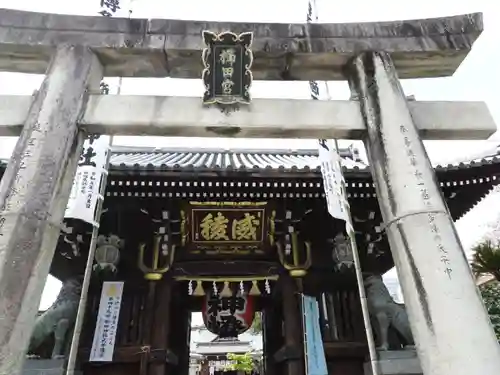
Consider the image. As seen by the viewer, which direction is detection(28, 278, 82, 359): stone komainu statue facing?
to the viewer's right

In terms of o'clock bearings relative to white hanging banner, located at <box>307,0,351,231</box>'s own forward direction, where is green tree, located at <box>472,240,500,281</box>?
The green tree is roughly at 7 o'clock from the white hanging banner.

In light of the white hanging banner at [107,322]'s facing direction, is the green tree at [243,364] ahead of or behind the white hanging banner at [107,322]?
behind

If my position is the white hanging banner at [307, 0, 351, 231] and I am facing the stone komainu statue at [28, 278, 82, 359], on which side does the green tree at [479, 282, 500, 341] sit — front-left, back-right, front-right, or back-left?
back-right

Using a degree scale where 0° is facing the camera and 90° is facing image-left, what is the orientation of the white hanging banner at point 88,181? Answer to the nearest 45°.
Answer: approximately 0°

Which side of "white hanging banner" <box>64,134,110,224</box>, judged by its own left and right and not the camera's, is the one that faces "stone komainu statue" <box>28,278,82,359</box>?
back

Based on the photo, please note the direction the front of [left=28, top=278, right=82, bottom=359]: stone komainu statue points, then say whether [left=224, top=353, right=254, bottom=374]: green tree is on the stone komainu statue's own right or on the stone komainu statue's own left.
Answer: on the stone komainu statue's own left

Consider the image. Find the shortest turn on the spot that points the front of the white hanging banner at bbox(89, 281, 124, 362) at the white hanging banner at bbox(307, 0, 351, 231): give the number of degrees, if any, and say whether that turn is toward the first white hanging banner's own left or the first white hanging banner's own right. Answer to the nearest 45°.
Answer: approximately 45° to the first white hanging banner's own left

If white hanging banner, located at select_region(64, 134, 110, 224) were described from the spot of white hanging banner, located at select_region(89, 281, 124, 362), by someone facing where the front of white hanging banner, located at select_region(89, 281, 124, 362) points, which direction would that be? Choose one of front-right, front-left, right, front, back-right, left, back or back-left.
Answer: front

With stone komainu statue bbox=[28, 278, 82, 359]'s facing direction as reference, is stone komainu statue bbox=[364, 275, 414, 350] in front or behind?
in front

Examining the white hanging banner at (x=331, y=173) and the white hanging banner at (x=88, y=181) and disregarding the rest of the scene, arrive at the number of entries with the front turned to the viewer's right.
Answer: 0

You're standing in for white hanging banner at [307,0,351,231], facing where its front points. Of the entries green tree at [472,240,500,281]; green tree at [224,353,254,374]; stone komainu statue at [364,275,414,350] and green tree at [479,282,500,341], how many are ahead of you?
0

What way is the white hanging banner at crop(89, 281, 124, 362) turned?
toward the camera

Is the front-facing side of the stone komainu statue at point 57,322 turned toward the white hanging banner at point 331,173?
yes

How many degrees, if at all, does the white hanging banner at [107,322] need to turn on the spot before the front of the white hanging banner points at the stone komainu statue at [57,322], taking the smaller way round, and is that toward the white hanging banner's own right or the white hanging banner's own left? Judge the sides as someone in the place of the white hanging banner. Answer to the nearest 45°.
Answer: approximately 90° to the white hanging banner's own right

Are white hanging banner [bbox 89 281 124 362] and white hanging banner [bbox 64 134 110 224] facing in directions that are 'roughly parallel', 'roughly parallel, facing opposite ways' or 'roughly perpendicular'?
roughly parallel

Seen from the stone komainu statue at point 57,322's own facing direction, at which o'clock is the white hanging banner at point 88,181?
The white hanging banner is roughly at 3 o'clock from the stone komainu statue.
